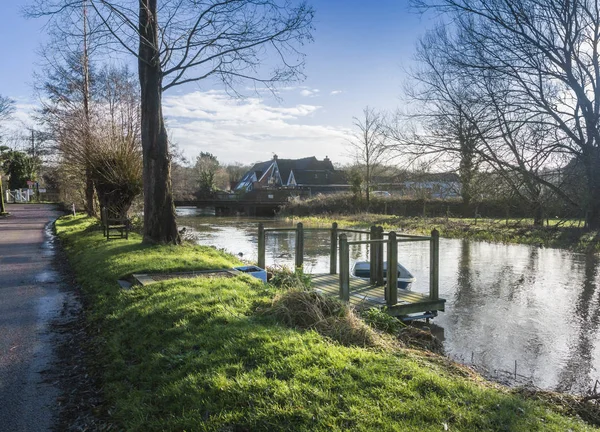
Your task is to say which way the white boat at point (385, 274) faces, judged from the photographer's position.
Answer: facing the viewer and to the right of the viewer
